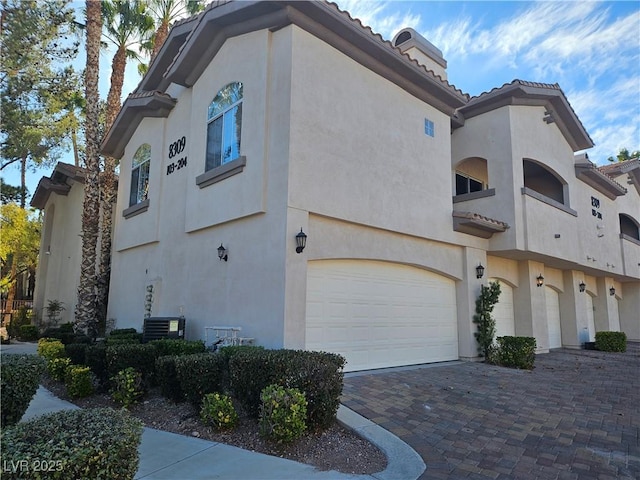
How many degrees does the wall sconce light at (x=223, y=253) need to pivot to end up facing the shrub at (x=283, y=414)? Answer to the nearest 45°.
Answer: approximately 45° to its left

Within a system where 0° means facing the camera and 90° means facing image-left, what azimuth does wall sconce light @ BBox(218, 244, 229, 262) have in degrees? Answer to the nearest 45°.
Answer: approximately 45°

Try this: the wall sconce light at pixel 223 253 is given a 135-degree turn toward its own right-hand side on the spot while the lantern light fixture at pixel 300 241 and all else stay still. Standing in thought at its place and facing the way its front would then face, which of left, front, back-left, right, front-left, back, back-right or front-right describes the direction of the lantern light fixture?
back-right

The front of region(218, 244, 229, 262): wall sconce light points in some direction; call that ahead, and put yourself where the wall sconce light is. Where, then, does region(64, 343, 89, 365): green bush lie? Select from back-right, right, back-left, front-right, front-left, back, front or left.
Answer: front-right

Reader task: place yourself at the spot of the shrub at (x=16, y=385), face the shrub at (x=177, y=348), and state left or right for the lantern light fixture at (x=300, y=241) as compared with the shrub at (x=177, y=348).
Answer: right

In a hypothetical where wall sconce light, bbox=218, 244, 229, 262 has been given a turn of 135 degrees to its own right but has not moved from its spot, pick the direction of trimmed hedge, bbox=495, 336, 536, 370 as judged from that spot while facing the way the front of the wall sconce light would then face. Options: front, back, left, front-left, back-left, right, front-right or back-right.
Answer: right

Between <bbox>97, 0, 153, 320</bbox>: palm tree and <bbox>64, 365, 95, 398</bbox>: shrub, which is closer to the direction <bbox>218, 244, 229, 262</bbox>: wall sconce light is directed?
the shrub

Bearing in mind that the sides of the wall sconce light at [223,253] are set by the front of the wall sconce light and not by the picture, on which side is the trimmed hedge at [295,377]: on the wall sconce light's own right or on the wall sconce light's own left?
on the wall sconce light's own left

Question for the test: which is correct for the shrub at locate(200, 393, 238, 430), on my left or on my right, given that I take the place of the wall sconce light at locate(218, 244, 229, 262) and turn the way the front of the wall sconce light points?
on my left

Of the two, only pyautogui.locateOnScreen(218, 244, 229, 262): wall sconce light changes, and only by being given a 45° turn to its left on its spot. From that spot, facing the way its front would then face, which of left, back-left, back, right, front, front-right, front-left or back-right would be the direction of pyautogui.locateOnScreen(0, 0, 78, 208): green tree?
back-right

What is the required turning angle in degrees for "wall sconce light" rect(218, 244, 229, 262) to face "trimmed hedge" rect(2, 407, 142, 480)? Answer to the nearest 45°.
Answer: approximately 45° to its left
